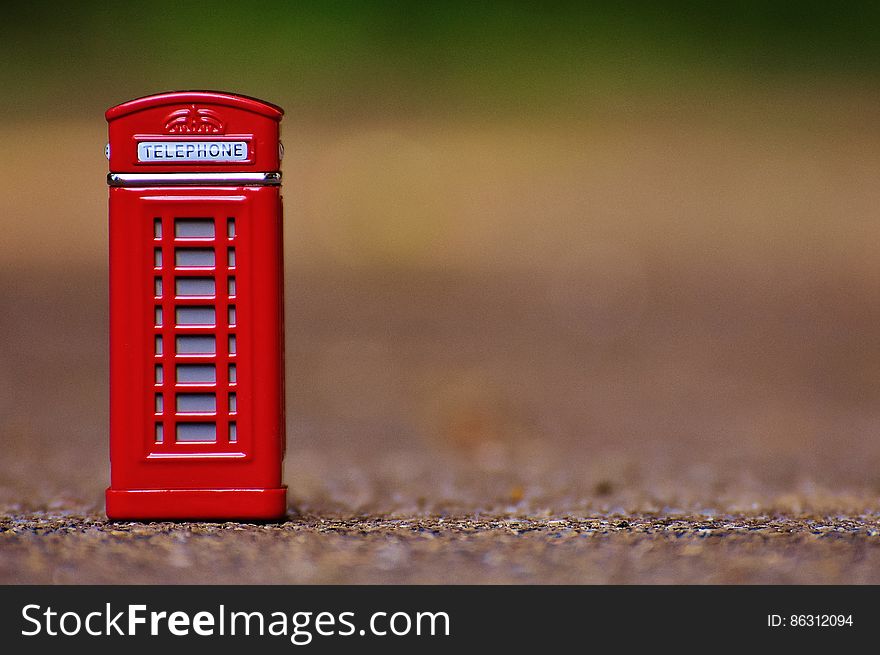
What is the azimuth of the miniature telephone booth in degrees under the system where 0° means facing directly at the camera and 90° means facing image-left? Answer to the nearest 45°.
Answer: approximately 0°
